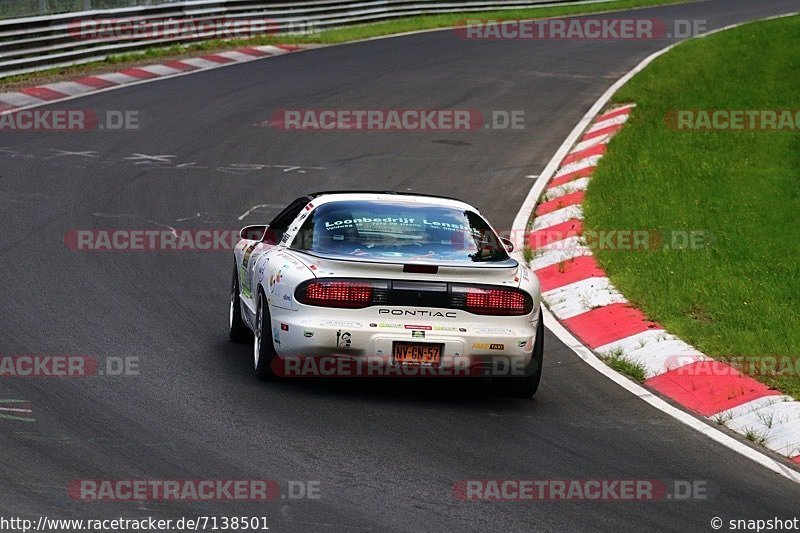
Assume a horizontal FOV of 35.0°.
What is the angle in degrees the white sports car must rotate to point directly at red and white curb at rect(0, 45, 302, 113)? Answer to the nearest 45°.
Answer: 0° — it already faces it

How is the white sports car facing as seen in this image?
away from the camera

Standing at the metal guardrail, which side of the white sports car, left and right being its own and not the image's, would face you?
front
